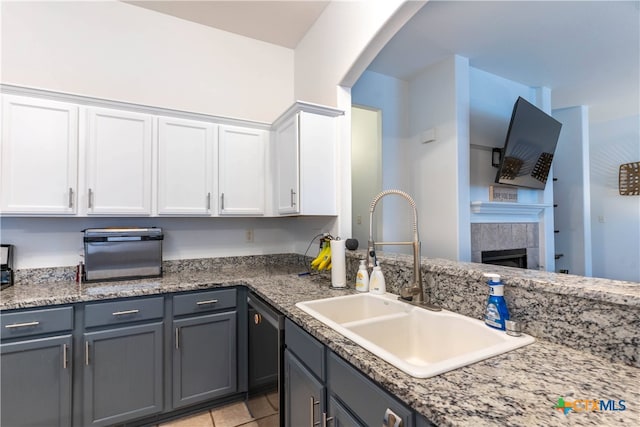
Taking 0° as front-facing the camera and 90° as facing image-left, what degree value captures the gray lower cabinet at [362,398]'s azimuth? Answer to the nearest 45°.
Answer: approximately 45°

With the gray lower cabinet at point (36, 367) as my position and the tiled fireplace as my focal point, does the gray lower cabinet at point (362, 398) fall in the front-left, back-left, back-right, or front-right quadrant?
front-right

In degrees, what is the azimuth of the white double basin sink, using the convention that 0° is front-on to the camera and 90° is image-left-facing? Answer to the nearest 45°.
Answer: approximately 45°

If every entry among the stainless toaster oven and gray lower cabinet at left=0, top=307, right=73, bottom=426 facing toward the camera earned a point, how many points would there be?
2

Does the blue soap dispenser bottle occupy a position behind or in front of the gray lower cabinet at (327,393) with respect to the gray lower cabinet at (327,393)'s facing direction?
behind

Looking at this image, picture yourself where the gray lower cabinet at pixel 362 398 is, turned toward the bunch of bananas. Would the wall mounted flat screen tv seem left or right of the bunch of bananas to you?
right

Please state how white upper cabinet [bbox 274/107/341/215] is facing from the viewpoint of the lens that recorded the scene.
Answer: facing the viewer and to the left of the viewer

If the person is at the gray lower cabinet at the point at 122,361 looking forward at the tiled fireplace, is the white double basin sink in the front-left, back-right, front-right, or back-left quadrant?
front-right

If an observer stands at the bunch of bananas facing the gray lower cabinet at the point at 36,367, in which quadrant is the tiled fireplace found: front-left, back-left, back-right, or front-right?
back-right

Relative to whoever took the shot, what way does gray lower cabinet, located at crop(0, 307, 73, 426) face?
facing the viewer

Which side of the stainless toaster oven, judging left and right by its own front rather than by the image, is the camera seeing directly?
front

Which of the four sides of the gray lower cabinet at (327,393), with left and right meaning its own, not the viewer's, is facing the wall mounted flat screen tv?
back

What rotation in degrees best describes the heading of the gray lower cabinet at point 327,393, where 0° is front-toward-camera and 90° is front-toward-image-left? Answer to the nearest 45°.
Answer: approximately 45°

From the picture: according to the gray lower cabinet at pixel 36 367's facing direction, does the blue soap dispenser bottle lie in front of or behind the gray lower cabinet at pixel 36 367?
in front
